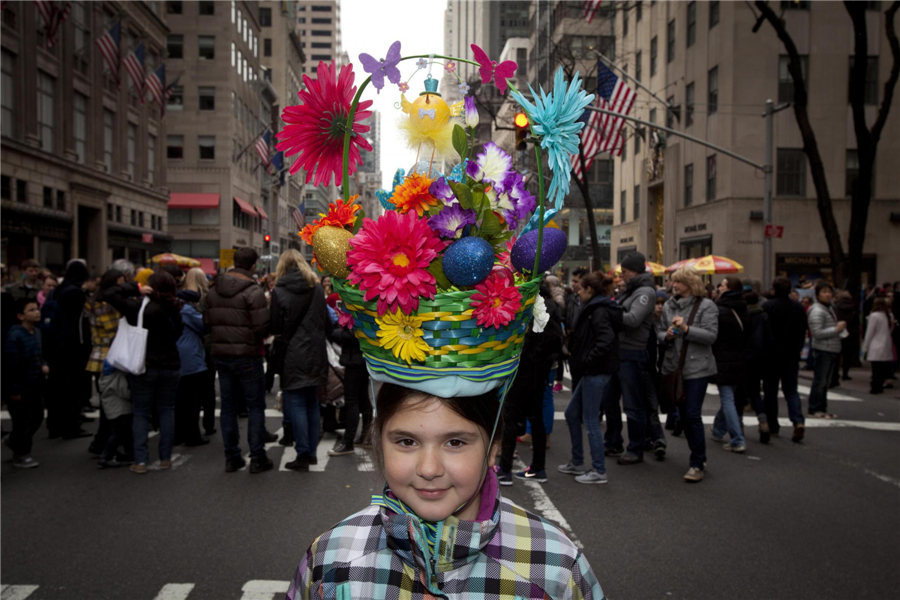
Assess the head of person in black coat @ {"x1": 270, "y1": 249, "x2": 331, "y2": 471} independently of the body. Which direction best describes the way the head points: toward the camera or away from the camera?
away from the camera

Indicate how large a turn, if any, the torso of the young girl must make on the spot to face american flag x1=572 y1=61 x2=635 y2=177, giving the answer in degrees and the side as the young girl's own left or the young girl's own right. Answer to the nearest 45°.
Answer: approximately 180°

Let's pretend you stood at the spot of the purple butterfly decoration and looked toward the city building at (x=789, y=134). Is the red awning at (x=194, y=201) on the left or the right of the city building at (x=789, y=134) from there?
left

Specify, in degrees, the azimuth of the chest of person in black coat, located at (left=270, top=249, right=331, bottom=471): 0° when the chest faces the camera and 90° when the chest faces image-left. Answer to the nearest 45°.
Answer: approximately 135°
